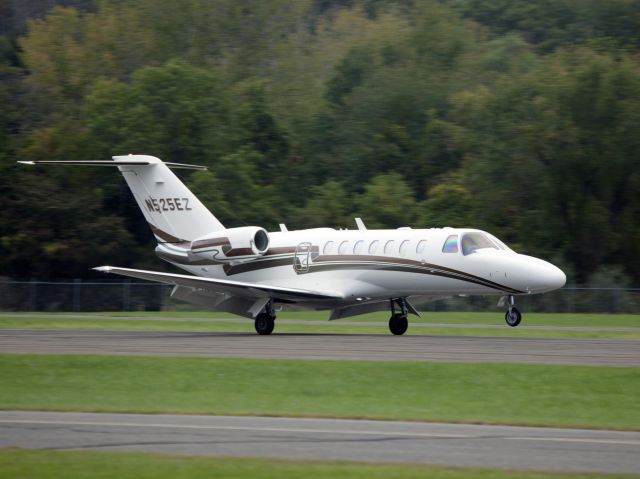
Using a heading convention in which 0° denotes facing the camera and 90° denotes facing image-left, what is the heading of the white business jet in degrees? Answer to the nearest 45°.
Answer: approximately 315°
